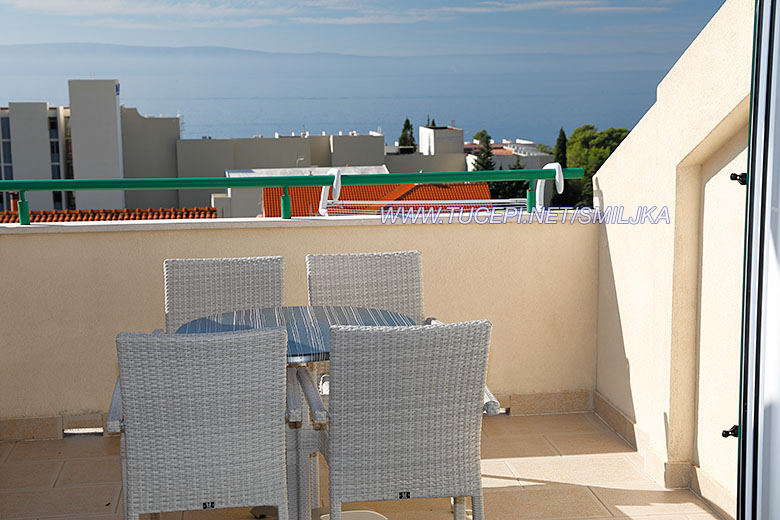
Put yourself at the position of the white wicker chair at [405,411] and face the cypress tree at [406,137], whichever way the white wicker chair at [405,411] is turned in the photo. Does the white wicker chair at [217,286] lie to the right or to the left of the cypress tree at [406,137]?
left

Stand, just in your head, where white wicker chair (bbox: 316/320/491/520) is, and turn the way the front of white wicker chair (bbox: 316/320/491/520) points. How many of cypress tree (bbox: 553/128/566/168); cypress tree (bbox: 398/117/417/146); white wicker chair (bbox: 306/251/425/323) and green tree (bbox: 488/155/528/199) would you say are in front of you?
4

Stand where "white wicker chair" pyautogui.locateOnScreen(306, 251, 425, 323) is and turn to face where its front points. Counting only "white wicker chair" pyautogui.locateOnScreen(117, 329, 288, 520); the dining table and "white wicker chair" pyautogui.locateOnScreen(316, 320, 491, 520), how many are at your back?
0

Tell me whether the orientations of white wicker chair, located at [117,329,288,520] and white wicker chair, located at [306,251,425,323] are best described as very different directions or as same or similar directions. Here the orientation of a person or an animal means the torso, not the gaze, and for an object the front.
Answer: very different directions

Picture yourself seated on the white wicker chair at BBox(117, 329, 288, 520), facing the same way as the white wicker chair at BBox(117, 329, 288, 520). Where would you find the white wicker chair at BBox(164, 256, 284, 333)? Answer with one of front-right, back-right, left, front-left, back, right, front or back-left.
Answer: front

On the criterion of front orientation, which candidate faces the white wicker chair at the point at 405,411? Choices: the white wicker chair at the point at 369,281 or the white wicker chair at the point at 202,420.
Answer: the white wicker chair at the point at 369,281

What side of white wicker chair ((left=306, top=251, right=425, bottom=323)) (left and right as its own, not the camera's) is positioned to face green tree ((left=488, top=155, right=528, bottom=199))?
back

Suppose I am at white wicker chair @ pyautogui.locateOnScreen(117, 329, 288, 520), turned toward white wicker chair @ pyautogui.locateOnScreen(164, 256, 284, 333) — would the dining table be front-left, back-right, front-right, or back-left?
front-right

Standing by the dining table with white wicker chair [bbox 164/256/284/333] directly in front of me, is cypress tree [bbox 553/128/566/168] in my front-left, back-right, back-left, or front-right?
front-right

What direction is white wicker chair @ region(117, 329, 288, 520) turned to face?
away from the camera

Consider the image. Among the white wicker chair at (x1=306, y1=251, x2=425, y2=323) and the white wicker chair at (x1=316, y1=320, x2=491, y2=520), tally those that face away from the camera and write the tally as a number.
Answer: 1

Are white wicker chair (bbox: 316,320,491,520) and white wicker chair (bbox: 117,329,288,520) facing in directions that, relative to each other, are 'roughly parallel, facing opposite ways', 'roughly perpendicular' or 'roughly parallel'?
roughly parallel

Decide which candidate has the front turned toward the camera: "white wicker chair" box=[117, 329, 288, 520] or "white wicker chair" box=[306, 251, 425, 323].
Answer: "white wicker chair" box=[306, 251, 425, 323]

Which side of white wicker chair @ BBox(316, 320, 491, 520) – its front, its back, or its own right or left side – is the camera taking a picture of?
back

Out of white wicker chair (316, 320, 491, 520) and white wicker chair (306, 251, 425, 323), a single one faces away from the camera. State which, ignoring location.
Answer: white wicker chair (316, 320, 491, 520)

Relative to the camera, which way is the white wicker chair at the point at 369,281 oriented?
toward the camera

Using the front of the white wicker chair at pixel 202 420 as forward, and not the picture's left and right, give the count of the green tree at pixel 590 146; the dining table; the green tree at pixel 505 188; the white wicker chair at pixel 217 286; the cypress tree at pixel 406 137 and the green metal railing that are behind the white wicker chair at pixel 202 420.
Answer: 0

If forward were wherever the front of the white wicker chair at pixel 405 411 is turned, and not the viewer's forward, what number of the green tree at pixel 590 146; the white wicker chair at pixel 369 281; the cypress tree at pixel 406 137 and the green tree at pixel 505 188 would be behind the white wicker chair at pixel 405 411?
0

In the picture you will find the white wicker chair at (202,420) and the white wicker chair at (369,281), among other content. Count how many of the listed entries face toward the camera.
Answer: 1

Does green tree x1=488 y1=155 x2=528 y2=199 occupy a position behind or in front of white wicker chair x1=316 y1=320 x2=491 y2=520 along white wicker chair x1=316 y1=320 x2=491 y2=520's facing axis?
in front
